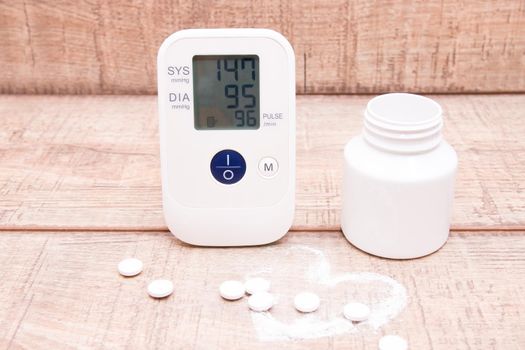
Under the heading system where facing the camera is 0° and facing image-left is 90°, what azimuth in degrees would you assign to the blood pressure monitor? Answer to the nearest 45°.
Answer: approximately 0°
